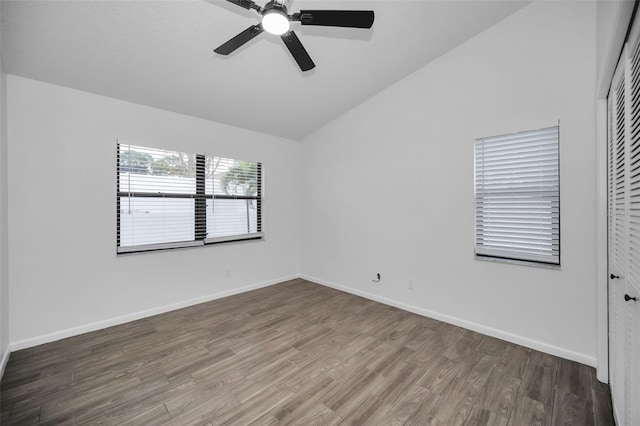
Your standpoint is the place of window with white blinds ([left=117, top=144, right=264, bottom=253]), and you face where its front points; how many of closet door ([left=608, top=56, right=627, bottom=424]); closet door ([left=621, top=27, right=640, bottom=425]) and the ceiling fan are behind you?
0

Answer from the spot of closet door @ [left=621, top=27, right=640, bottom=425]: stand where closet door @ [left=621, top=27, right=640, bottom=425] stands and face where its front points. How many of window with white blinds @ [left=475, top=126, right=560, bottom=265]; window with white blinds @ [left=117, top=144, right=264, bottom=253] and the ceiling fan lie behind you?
0

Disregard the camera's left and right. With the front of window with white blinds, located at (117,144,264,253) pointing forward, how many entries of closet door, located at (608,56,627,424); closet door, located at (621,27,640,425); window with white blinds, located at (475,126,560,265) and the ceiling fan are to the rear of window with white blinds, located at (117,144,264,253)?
0

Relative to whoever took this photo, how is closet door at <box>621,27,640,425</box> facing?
facing to the left of the viewer

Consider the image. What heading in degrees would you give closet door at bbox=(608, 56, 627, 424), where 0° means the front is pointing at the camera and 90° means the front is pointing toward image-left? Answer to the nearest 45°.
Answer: approximately 90°

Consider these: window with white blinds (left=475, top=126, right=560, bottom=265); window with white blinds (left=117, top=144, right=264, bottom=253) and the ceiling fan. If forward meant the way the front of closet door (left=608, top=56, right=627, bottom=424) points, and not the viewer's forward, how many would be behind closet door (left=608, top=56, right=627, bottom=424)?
0

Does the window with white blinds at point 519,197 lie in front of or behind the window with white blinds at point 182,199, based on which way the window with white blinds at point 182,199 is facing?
in front

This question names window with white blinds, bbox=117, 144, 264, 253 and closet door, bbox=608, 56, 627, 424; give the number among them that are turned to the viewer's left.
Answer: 1

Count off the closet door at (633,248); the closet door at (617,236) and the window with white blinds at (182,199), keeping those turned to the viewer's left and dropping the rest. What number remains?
2

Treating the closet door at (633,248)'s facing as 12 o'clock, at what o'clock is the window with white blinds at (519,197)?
The window with white blinds is roughly at 2 o'clock from the closet door.

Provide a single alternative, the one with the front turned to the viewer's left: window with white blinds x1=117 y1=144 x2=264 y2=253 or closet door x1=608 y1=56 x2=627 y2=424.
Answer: the closet door

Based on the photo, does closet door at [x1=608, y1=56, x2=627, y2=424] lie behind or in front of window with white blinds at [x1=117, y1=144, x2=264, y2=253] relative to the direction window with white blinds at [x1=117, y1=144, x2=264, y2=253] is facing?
in front

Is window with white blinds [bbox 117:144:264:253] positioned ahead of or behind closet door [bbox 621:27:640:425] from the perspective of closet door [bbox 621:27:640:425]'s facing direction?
ahead

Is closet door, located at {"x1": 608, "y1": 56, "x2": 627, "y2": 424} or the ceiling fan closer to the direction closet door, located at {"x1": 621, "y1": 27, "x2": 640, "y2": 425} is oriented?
the ceiling fan

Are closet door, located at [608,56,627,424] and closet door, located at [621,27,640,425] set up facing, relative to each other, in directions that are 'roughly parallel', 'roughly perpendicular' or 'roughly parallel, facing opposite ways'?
roughly parallel
